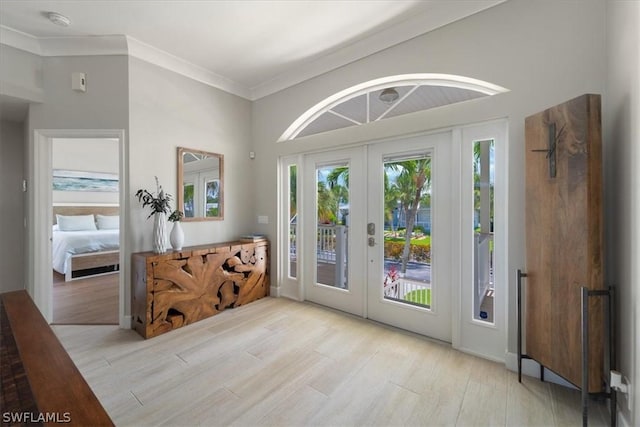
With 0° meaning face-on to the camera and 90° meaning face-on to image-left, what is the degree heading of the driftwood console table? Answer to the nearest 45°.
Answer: approximately 315°

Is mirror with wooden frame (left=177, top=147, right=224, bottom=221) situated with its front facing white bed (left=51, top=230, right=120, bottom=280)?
no

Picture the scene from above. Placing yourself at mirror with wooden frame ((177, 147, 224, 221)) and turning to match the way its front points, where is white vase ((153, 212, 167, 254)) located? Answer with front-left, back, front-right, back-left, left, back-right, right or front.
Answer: right

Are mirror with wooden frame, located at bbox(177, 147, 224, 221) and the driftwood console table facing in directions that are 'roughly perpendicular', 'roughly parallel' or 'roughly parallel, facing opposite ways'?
roughly parallel

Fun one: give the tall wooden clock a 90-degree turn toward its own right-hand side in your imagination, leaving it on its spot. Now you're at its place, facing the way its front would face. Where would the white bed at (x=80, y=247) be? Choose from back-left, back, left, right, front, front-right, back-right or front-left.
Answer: front-left

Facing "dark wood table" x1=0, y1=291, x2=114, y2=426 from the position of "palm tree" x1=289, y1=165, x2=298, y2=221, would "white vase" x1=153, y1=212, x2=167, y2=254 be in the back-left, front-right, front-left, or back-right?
front-right

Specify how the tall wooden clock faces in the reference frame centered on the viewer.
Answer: facing the viewer and to the left of the viewer

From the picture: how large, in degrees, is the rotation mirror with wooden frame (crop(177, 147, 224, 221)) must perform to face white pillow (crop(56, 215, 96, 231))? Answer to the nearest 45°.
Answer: approximately 180°

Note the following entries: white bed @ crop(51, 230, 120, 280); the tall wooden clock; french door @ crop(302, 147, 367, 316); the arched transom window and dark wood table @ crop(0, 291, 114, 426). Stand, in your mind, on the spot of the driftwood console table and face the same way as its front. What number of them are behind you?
1

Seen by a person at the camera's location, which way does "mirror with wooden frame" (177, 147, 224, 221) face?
facing the viewer and to the right of the viewer

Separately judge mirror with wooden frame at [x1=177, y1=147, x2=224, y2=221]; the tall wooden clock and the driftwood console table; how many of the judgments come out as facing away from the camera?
0

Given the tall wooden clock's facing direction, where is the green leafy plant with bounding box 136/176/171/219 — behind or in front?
in front

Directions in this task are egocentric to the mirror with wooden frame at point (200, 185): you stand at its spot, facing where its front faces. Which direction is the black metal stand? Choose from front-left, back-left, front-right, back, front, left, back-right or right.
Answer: front

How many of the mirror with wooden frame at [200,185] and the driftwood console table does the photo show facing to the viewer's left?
0

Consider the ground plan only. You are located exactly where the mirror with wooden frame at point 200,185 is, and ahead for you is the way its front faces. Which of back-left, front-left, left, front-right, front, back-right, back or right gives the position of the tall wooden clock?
front
